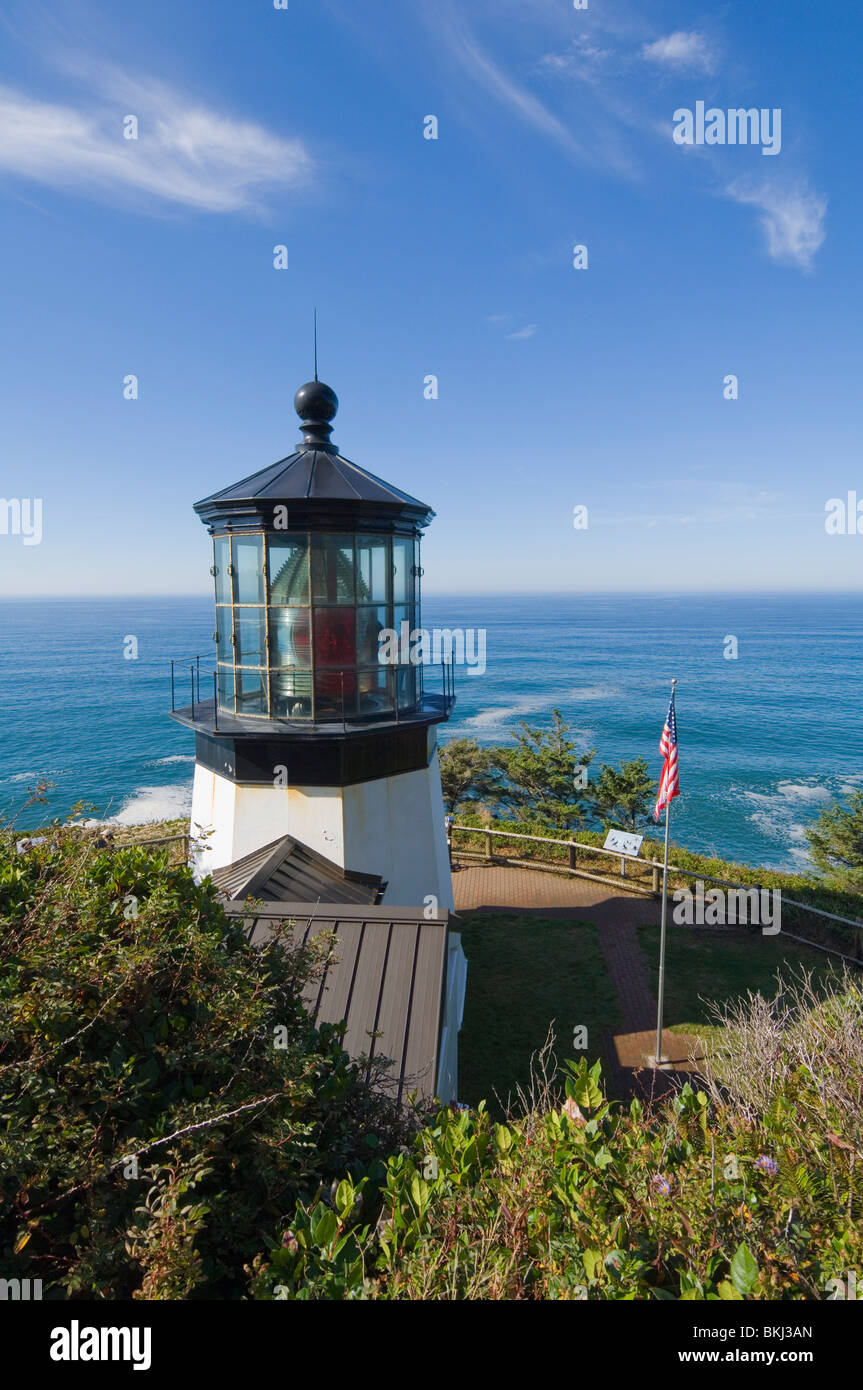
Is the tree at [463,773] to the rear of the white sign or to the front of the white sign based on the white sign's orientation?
to the rear

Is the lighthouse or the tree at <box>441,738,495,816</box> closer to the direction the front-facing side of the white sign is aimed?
the lighthouse

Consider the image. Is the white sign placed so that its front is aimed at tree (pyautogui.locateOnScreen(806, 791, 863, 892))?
no

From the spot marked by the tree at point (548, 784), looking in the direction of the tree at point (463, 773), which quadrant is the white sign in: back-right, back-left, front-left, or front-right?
back-left

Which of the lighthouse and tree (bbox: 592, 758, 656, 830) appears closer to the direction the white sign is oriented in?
the lighthouse

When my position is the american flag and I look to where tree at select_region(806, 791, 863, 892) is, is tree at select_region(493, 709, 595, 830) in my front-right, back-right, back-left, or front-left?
front-left

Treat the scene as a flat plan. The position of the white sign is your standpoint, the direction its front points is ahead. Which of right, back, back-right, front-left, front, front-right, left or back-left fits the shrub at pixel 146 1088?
front

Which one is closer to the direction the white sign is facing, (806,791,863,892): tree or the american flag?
the american flag

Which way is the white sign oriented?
toward the camera

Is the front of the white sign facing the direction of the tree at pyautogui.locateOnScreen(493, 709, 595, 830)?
no

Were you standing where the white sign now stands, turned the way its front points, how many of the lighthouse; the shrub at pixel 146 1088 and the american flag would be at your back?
0

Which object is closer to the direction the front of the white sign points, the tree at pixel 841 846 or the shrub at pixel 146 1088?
the shrub

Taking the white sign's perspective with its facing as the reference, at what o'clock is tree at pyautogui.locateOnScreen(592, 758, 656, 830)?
The tree is roughly at 6 o'clock from the white sign.

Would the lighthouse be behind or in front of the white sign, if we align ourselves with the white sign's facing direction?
in front

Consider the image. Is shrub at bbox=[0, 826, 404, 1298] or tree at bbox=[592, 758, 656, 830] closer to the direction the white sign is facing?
the shrub

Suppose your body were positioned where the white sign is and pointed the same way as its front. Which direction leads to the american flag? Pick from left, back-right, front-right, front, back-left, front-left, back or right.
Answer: front
